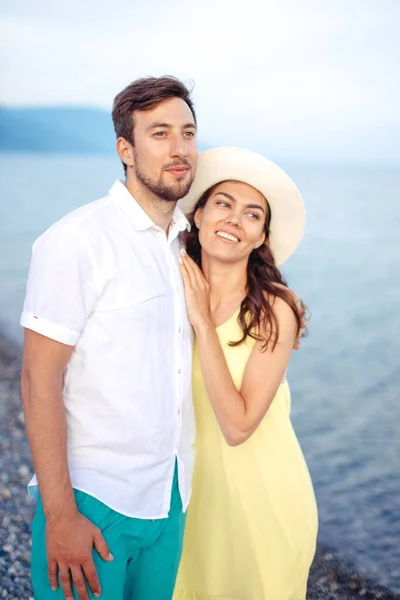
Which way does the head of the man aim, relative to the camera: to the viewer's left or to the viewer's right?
to the viewer's right

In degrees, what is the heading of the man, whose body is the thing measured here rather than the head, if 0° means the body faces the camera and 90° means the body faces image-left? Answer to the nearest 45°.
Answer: approximately 315°

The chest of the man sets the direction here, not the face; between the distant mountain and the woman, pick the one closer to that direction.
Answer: the woman

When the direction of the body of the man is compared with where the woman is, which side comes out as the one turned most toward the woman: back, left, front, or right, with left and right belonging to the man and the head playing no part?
left

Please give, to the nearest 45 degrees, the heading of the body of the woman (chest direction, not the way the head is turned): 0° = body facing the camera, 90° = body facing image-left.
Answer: approximately 45°

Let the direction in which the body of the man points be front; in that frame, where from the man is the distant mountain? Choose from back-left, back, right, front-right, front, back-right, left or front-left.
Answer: back-left

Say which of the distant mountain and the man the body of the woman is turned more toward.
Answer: the man
